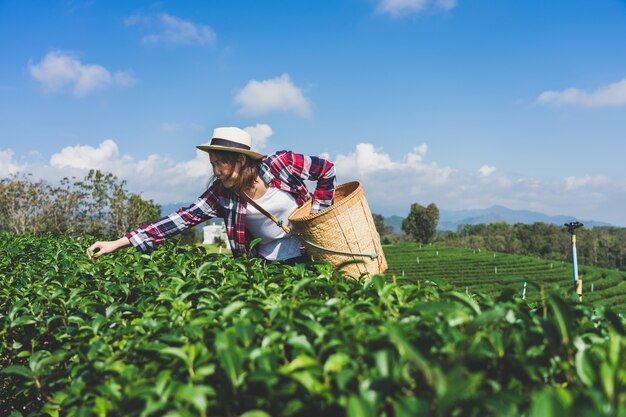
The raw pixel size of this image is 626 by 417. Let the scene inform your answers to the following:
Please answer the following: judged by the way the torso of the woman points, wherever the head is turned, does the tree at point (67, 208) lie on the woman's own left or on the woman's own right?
on the woman's own right

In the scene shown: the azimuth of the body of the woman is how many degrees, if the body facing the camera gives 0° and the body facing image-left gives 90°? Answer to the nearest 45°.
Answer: approximately 45°
